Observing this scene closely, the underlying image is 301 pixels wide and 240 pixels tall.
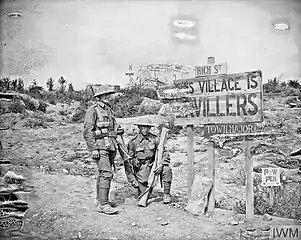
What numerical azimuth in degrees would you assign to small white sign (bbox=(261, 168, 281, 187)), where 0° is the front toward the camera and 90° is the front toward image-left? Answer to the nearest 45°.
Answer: approximately 0°

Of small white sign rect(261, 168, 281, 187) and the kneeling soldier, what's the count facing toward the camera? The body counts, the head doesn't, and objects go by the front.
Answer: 2

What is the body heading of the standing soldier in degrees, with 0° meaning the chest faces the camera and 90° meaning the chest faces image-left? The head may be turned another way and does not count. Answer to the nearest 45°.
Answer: approximately 315°

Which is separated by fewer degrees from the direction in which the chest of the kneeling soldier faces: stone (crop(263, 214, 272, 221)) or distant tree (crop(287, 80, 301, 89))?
the stone

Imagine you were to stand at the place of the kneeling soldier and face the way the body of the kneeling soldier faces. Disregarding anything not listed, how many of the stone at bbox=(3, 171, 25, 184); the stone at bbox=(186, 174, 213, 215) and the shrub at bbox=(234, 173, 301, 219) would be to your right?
1
